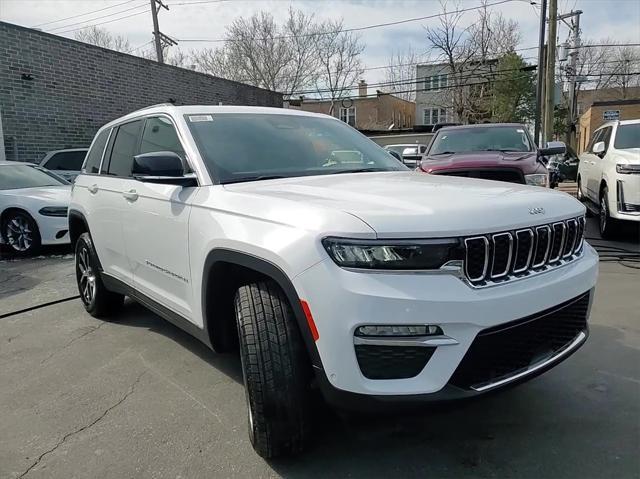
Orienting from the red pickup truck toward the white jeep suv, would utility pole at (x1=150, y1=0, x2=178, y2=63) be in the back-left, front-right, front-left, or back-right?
back-right

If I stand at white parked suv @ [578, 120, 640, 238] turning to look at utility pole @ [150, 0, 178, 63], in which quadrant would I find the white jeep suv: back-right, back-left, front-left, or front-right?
back-left

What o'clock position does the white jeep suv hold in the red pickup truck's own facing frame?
The white jeep suv is roughly at 12 o'clock from the red pickup truck.

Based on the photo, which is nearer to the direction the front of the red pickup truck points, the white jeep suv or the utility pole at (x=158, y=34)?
the white jeep suv

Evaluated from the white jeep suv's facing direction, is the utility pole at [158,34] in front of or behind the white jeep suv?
behind

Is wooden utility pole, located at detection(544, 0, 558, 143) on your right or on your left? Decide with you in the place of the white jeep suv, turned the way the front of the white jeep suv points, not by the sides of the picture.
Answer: on your left

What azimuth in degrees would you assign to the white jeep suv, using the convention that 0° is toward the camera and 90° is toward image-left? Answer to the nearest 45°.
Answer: approximately 315°

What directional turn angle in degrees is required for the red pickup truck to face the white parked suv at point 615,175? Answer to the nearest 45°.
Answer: approximately 90° to its left

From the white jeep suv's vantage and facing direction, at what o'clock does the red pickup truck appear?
The red pickup truck is roughly at 8 o'clock from the white jeep suv.

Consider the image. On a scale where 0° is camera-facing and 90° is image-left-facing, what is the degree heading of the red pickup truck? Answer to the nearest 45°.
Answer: approximately 0°

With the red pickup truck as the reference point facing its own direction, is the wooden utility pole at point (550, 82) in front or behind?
behind

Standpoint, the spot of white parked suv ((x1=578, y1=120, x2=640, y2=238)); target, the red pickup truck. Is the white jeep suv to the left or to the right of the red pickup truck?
left

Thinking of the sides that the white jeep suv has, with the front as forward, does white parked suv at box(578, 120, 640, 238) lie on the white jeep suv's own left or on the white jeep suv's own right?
on the white jeep suv's own left
